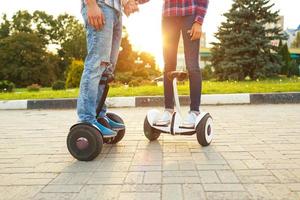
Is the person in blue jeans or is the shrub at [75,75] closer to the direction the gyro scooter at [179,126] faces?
the person in blue jeans

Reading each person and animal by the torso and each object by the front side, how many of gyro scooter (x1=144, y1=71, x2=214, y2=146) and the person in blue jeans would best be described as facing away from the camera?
0

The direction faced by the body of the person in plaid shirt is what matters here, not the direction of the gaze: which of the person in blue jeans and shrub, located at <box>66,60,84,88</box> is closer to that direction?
the person in blue jeans

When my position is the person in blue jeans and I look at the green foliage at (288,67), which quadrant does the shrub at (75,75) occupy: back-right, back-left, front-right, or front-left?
front-left

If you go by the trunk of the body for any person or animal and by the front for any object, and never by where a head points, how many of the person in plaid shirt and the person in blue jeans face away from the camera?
0

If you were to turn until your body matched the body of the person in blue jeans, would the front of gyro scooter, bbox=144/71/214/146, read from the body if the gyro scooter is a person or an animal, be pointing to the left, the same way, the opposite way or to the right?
to the right

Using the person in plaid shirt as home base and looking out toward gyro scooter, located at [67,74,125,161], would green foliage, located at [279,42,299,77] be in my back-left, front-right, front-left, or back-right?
back-right

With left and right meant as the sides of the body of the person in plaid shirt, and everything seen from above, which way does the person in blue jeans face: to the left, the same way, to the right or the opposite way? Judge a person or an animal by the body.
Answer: to the left

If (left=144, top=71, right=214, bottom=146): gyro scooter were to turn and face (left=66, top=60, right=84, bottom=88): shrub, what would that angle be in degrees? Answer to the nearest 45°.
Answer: approximately 135° to its right

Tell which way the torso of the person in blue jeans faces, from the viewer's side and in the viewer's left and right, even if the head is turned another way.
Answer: facing the viewer and to the right of the viewer

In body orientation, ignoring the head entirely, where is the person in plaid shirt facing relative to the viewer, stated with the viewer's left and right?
facing the viewer and to the left of the viewer

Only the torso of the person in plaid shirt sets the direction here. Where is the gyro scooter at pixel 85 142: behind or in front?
in front

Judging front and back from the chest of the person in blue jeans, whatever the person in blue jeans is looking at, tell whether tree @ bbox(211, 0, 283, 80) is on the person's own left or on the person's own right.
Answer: on the person's own left
